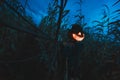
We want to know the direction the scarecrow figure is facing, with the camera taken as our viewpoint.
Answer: facing the viewer and to the right of the viewer
